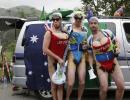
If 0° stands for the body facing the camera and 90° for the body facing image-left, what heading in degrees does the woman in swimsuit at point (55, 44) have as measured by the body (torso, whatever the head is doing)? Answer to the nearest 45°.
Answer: approximately 315°

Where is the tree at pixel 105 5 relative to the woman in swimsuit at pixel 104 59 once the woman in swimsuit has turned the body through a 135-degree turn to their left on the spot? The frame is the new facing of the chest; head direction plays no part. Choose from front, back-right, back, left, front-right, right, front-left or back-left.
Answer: front-left

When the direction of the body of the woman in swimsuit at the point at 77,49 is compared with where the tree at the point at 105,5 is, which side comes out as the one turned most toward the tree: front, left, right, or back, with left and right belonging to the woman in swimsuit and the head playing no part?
back

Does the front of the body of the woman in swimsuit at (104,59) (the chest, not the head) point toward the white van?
no

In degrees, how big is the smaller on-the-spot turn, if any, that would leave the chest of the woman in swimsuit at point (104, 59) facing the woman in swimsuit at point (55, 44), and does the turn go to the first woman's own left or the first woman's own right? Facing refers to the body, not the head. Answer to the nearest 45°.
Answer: approximately 90° to the first woman's own right

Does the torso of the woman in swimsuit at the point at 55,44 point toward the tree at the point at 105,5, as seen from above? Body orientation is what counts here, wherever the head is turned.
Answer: no

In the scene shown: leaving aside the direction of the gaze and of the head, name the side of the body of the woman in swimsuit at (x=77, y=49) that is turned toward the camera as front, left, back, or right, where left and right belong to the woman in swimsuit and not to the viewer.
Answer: front
